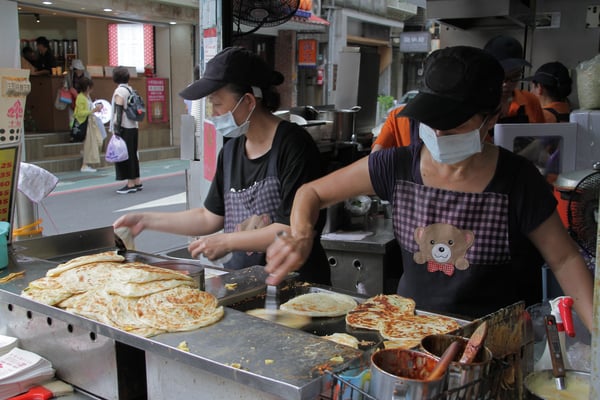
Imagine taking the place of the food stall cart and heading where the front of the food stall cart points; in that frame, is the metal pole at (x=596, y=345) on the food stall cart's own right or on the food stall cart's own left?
on the food stall cart's own left

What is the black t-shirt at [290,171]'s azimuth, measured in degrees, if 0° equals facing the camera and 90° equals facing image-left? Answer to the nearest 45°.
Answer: approximately 45°

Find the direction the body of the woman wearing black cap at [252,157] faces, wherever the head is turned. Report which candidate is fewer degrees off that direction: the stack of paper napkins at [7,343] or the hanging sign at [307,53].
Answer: the stack of paper napkins

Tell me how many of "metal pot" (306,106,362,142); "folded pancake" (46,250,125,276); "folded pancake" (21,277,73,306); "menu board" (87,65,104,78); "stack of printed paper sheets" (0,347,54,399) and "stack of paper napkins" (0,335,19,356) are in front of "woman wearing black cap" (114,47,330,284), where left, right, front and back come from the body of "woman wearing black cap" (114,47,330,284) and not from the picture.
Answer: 4

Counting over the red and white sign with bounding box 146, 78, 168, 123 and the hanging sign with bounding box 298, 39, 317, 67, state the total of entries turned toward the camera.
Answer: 2

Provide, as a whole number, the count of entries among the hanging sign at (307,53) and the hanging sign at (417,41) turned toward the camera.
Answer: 2

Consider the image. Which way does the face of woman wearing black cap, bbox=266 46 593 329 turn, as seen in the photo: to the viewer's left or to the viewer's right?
to the viewer's left

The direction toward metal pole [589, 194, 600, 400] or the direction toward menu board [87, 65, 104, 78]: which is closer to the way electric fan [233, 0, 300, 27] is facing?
the metal pole
